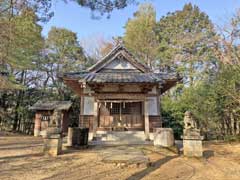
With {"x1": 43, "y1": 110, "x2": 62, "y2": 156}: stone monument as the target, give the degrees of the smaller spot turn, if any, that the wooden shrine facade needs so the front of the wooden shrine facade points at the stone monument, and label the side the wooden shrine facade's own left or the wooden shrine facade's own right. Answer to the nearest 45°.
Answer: approximately 45° to the wooden shrine facade's own right

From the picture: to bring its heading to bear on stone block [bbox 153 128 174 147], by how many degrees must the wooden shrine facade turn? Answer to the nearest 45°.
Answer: approximately 45° to its left

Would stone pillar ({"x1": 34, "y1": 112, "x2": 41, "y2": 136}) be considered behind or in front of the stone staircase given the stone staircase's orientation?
behind

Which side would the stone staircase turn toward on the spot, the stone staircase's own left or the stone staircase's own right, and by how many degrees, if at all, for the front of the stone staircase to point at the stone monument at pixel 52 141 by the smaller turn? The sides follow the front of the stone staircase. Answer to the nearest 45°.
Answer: approximately 45° to the stone staircase's own right

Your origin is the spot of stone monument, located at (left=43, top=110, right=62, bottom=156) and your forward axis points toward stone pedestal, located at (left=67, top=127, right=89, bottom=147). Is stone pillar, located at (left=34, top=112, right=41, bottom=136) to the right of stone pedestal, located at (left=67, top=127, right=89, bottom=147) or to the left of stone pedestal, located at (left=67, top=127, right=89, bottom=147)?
left

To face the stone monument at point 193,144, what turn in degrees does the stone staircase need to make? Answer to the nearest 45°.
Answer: approximately 45° to its left

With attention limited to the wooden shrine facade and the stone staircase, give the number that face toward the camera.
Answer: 2

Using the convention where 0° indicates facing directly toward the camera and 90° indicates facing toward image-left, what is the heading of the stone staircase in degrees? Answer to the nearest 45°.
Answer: approximately 0°

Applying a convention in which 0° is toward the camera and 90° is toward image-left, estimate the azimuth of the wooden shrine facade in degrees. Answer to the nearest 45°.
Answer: approximately 0°

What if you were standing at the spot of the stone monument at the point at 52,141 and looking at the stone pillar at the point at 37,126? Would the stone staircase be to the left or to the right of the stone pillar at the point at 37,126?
right
